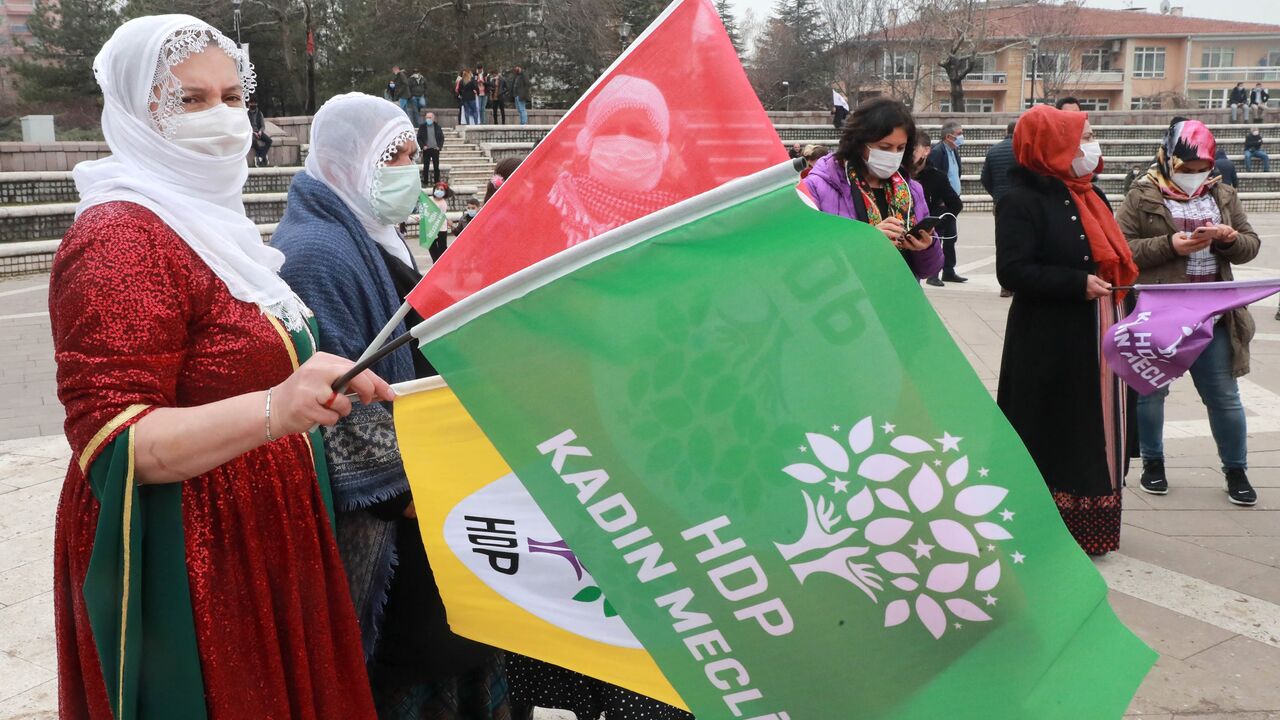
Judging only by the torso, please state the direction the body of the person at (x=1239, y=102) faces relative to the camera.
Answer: toward the camera

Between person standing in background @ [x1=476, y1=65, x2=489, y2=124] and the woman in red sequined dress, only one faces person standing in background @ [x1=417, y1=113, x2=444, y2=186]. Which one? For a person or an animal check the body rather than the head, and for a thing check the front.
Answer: person standing in background @ [x1=476, y1=65, x2=489, y2=124]

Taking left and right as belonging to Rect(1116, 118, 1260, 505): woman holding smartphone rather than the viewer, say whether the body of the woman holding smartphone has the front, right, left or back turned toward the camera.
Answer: front

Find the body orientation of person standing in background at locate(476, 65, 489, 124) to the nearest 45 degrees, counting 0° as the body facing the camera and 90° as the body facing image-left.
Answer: approximately 0°

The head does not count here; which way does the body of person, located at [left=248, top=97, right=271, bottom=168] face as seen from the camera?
toward the camera

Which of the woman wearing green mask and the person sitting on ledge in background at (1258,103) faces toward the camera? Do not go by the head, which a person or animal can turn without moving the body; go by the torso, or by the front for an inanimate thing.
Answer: the person sitting on ledge in background

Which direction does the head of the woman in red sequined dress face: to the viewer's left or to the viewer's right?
to the viewer's right

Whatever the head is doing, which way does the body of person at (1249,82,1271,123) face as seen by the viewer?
toward the camera

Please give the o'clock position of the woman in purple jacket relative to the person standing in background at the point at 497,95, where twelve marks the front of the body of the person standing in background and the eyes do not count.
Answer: The woman in purple jacket is roughly at 12 o'clock from the person standing in background.

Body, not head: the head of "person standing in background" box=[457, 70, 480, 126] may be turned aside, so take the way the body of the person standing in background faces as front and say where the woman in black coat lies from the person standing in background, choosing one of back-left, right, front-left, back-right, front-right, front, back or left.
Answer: back

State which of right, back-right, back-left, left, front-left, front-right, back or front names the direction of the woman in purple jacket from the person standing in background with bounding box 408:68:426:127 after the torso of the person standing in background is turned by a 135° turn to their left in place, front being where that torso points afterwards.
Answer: back-right
